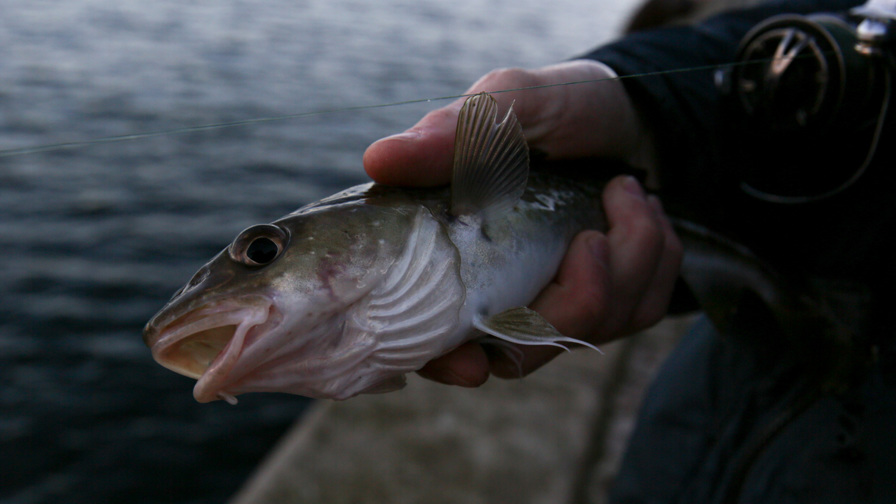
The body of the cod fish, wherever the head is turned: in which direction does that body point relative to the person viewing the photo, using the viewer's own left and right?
facing the viewer and to the left of the viewer
